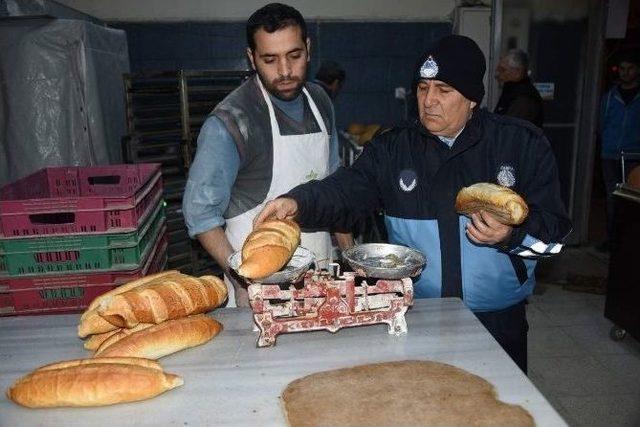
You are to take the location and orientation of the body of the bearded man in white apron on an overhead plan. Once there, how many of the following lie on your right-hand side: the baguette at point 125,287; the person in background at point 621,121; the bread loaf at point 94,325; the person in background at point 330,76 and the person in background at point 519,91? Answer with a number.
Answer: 2

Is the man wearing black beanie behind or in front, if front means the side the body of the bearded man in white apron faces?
in front

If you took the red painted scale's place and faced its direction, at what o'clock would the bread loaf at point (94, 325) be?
The bread loaf is roughly at 3 o'clock from the red painted scale.

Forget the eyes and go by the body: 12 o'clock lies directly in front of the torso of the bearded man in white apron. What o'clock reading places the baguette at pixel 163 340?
The baguette is roughly at 2 o'clock from the bearded man in white apron.

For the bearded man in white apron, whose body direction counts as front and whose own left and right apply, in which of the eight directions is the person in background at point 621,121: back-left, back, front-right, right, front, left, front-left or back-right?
left

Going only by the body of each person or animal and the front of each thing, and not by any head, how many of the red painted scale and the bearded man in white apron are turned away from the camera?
0

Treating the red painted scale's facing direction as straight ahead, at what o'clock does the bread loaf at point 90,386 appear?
The bread loaf is roughly at 2 o'clock from the red painted scale.

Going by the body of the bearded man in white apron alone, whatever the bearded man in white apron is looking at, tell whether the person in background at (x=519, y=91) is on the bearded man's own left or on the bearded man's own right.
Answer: on the bearded man's own left

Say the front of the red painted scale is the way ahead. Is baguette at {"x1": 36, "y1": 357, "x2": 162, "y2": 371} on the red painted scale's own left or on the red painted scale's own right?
on the red painted scale's own right

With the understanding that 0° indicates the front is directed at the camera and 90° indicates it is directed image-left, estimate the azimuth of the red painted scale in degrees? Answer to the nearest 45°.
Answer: approximately 0°

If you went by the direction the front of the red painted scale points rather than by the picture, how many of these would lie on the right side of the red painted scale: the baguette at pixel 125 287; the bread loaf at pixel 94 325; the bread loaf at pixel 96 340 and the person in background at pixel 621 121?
3

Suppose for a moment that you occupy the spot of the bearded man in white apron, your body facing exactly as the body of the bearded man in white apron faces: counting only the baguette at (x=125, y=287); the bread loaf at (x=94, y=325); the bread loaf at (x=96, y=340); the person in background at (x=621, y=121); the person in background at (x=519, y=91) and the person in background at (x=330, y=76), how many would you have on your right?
3

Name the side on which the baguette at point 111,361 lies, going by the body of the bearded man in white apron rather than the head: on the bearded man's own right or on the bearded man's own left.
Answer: on the bearded man's own right

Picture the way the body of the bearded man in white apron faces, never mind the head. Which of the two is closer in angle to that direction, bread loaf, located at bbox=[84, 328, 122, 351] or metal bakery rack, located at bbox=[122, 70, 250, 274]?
the bread loaf

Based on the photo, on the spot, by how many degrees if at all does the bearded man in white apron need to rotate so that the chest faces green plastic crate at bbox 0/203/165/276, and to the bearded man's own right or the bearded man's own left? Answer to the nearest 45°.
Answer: approximately 135° to the bearded man's own right
